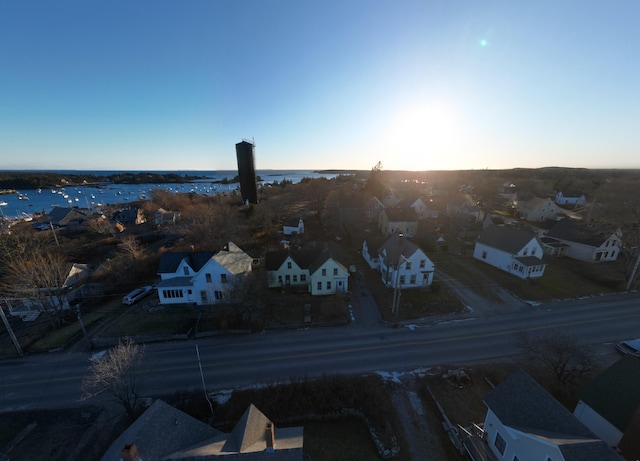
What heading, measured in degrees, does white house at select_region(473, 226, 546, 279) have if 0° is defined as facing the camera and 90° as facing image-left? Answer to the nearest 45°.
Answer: approximately 315°

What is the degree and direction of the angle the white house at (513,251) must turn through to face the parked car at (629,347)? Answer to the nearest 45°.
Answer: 0° — it already faces it

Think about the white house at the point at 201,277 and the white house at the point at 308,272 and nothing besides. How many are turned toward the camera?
2

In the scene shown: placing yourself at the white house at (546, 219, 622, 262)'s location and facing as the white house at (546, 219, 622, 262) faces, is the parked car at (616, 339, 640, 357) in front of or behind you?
in front

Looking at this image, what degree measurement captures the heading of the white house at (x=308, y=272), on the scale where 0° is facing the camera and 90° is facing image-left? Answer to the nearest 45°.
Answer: approximately 0°

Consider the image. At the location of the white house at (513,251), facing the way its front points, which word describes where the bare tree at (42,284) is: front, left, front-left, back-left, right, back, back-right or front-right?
right

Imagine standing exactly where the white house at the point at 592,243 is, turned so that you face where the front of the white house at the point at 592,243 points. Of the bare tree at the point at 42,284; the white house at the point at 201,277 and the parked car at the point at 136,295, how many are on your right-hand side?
3

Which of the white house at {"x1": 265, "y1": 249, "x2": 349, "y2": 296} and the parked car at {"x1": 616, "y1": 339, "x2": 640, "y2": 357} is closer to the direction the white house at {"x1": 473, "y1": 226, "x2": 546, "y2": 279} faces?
the parked car

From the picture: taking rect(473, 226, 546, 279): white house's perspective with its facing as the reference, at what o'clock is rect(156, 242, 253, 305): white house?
rect(156, 242, 253, 305): white house is roughly at 3 o'clock from rect(473, 226, 546, 279): white house.

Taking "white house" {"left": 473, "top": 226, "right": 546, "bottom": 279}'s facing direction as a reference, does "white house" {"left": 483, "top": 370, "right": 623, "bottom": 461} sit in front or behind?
in front

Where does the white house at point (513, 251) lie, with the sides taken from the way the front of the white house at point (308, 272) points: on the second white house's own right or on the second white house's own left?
on the second white house's own left
